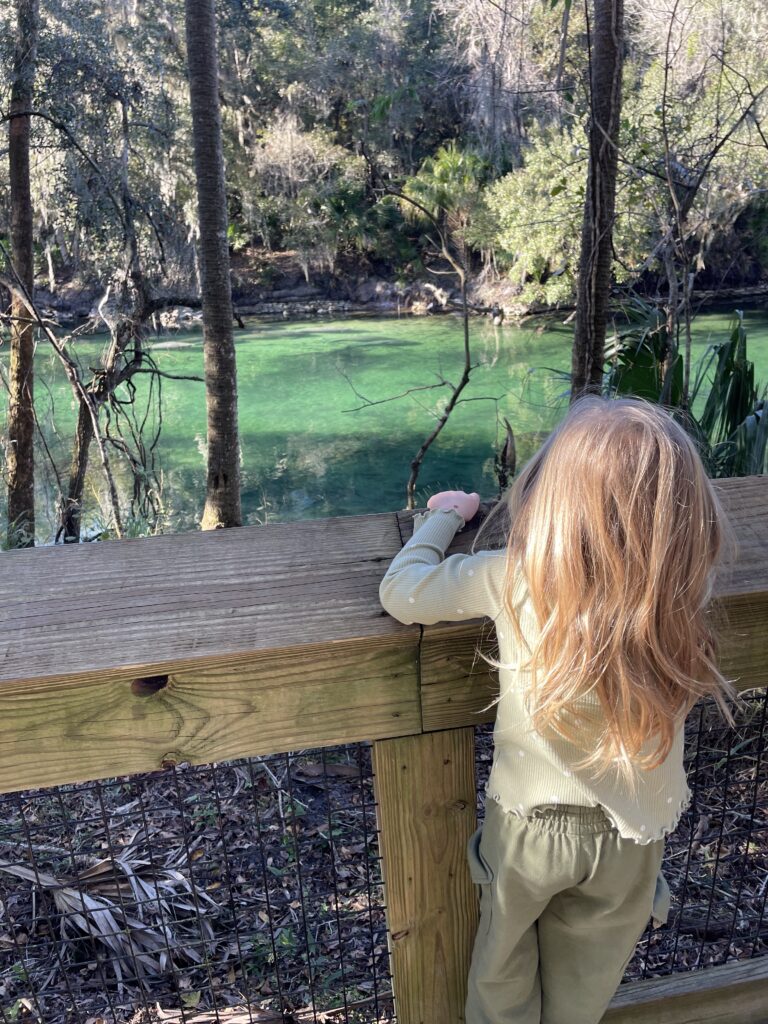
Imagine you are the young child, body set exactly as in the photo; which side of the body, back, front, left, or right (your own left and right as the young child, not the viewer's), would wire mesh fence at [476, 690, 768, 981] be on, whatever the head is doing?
front

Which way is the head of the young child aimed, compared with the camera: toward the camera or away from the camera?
away from the camera

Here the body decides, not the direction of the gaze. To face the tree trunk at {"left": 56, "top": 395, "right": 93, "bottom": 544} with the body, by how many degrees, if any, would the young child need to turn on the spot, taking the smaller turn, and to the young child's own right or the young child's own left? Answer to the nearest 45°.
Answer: approximately 45° to the young child's own left

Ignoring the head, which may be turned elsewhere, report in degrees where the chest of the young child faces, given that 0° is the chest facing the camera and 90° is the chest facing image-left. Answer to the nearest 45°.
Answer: approximately 180°

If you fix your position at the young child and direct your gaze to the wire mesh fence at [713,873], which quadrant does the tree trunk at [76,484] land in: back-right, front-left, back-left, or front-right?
front-left
